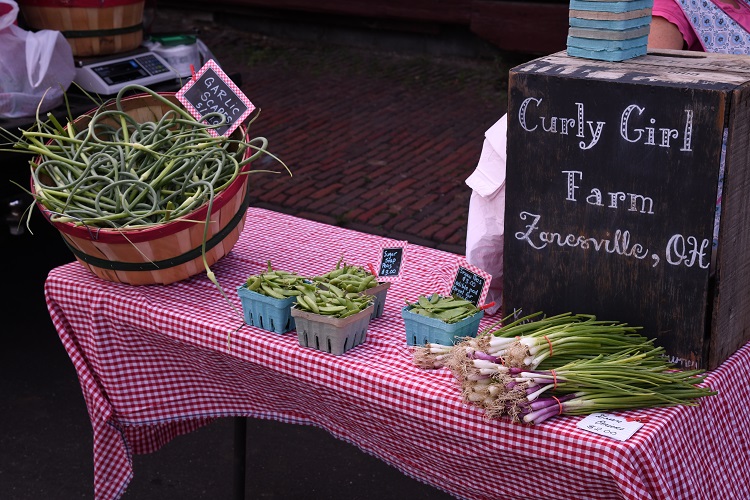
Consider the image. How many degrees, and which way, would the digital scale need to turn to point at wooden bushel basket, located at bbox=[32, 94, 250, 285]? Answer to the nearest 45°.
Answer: approximately 45° to its right

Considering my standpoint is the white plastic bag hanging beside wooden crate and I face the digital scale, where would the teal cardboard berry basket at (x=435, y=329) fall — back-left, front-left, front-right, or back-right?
back-left

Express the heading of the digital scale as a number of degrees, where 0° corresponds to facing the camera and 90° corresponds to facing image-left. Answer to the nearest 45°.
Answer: approximately 315°

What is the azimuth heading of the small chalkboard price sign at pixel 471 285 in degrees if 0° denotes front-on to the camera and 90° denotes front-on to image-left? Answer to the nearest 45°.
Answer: approximately 0°

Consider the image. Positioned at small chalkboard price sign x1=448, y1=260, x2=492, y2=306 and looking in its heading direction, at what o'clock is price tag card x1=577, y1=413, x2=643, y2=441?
The price tag card is roughly at 11 o'clock from the small chalkboard price sign.

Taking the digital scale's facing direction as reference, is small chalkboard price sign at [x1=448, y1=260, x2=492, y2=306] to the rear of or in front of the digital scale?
in front

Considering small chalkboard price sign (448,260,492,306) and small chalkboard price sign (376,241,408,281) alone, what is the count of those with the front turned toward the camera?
2

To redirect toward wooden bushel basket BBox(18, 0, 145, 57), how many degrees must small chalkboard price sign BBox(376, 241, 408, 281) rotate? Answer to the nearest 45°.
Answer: approximately 135° to its right

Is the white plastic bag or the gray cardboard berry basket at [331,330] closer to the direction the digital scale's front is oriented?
the gray cardboard berry basket
